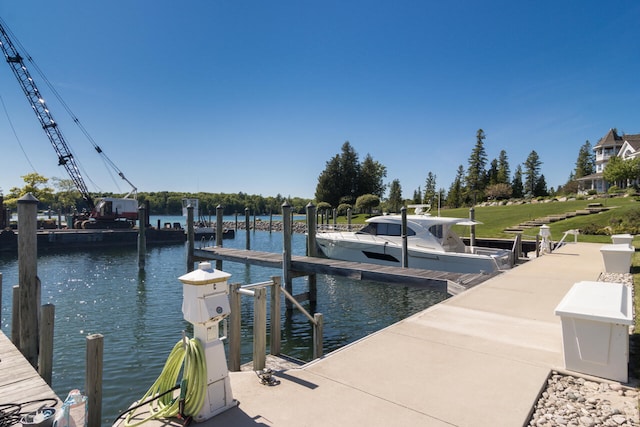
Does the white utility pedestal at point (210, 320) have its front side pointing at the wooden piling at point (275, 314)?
no

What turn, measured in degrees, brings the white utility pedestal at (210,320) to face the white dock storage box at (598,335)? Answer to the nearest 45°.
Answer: approximately 45° to its left

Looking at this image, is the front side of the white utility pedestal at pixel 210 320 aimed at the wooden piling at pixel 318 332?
no

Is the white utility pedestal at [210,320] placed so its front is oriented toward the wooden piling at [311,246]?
no

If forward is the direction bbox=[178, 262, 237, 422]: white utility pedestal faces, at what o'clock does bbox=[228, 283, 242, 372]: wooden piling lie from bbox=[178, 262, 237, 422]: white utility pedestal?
The wooden piling is roughly at 8 o'clock from the white utility pedestal.

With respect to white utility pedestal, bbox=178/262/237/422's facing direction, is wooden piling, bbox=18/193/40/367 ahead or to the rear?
to the rear

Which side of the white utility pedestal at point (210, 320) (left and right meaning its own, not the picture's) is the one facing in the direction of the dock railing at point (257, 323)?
left

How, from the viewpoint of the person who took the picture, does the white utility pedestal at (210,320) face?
facing the viewer and to the right of the viewer

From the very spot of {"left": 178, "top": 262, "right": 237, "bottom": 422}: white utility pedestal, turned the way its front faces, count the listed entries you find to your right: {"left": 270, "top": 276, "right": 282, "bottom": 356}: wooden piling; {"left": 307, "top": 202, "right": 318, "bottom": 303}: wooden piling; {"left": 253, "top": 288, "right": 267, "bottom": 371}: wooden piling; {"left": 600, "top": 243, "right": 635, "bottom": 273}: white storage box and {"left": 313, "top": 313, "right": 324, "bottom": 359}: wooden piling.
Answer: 0

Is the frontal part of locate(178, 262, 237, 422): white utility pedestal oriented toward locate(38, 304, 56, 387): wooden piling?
no
